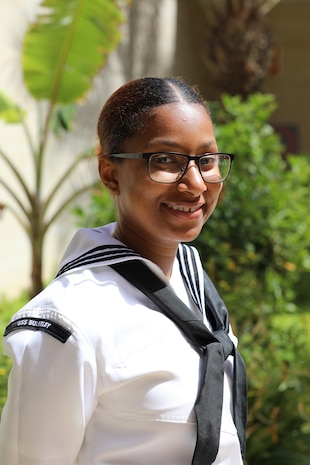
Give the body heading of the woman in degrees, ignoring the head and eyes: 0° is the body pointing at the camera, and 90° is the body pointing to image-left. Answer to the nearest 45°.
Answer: approximately 315°
